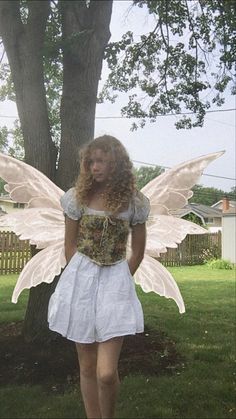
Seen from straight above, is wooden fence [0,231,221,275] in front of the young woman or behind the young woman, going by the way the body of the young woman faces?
behind

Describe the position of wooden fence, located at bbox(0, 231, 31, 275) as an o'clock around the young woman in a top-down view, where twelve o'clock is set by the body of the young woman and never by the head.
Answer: The wooden fence is roughly at 5 o'clock from the young woman.

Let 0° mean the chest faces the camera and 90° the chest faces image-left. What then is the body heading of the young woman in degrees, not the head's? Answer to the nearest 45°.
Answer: approximately 0°

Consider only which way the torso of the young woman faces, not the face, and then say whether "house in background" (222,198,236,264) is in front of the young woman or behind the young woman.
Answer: behind

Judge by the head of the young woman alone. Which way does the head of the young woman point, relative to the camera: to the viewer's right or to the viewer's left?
to the viewer's left

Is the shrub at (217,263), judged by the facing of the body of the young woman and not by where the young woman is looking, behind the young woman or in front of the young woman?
behind
